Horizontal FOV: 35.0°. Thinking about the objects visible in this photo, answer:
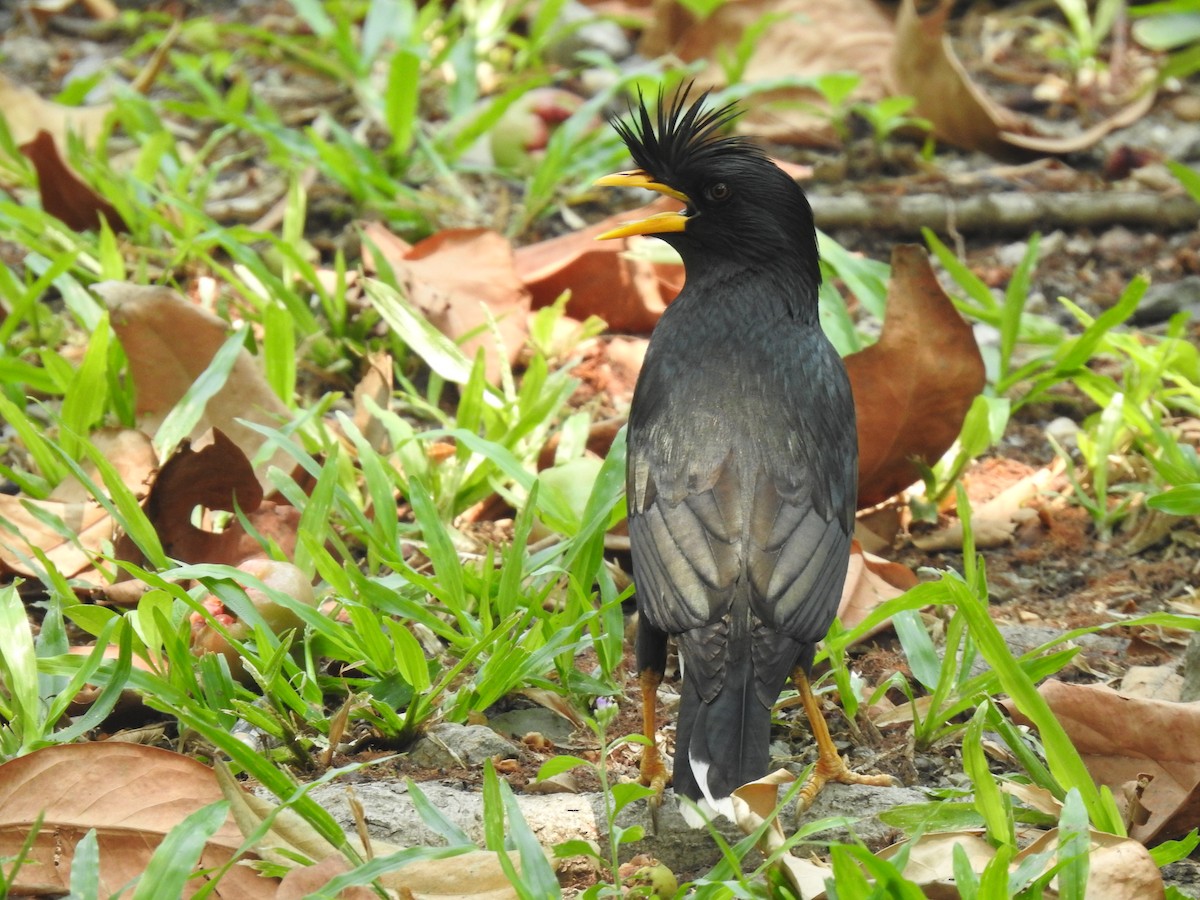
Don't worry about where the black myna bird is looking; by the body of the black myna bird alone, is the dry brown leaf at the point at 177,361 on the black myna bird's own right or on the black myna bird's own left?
on the black myna bird's own left

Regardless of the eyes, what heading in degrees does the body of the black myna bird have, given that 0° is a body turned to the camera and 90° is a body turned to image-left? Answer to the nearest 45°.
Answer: approximately 180°

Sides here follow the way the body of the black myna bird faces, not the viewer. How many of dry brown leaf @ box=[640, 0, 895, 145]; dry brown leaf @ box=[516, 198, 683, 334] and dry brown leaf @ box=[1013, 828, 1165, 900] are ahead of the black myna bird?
2

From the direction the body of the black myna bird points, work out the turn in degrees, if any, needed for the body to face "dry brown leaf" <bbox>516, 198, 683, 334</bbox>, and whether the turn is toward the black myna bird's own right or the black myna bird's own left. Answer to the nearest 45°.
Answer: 0° — it already faces it

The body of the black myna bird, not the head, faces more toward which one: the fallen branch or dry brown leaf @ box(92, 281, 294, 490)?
the fallen branch

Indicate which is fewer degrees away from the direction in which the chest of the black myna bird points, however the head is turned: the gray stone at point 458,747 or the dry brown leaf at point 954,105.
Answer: the dry brown leaf

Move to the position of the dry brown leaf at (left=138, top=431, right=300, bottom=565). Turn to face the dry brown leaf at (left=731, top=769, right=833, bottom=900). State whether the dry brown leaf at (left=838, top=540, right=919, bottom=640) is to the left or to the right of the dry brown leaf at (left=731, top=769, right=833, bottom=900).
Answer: left

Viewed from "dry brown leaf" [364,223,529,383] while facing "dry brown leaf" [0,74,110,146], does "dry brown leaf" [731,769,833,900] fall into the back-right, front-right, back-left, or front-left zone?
back-left

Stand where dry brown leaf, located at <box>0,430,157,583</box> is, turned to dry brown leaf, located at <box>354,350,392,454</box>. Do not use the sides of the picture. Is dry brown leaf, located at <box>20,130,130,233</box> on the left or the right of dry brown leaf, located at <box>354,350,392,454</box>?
left

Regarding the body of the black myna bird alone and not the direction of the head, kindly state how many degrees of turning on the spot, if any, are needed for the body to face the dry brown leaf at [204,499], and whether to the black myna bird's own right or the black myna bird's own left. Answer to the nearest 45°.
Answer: approximately 90° to the black myna bird's own left

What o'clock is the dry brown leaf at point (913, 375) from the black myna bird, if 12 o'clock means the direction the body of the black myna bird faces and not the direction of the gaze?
The dry brown leaf is roughly at 1 o'clock from the black myna bird.

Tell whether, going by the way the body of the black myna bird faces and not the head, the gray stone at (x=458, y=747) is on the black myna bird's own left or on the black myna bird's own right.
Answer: on the black myna bird's own left
